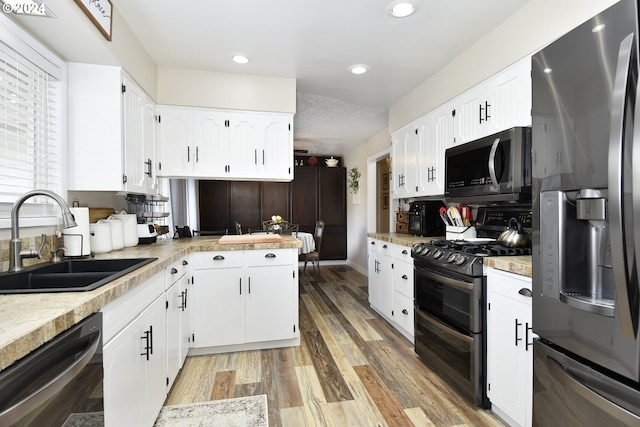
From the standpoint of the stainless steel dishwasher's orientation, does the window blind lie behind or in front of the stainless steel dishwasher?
behind

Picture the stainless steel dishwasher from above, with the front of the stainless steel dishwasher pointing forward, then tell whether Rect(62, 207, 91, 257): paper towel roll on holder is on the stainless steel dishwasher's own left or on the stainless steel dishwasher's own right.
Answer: on the stainless steel dishwasher's own left

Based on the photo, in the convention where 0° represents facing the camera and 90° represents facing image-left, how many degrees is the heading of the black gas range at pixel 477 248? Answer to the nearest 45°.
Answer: approximately 45°

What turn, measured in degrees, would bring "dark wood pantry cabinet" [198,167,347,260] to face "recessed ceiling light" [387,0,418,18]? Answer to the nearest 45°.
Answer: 0° — it already faces it

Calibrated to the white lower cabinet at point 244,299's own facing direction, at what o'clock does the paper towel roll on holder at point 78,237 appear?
The paper towel roll on holder is roughly at 2 o'clock from the white lower cabinet.
